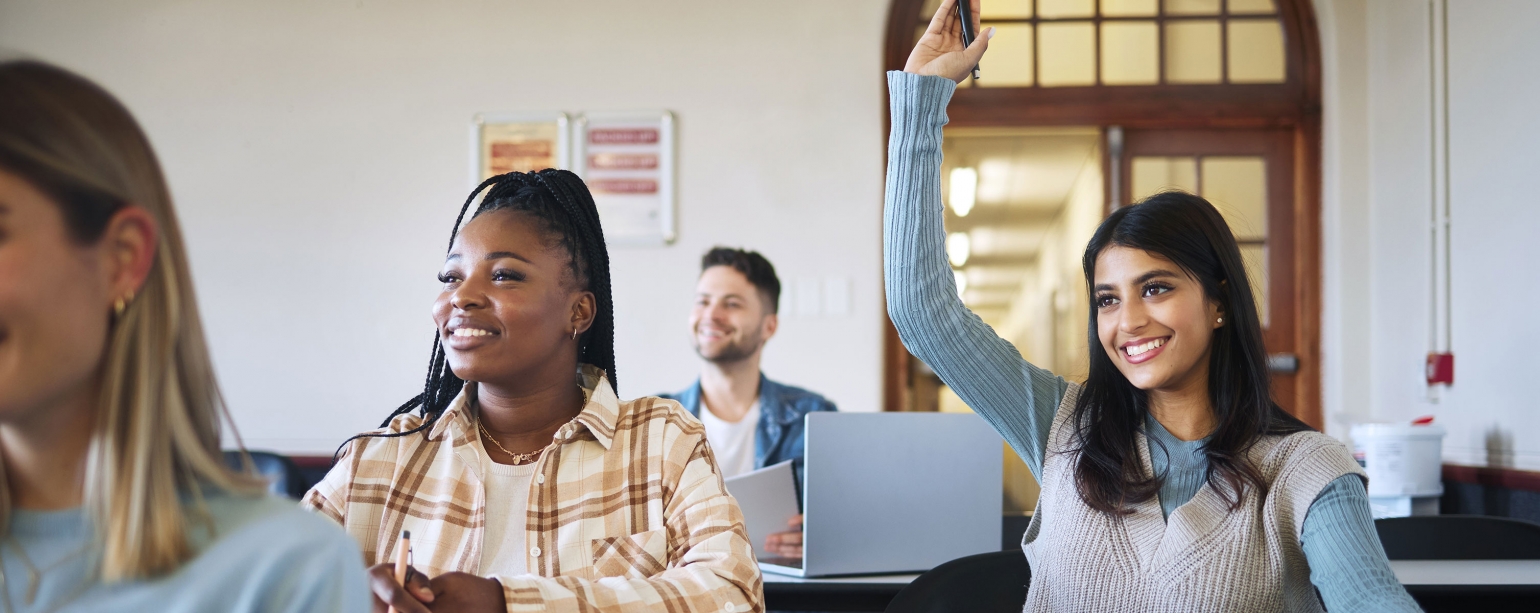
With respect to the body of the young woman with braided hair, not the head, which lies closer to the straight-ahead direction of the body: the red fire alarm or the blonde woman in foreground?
the blonde woman in foreground

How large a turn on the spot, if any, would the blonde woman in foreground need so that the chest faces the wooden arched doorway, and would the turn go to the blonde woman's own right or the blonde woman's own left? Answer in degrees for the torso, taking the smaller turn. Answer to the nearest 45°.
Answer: approximately 180°

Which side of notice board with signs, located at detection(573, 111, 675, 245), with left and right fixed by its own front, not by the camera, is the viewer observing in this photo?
front

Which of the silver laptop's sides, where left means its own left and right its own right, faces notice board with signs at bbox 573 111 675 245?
front

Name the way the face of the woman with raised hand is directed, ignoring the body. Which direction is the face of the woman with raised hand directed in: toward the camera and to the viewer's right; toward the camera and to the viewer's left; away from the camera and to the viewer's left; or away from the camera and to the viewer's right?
toward the camera and to the viewer's left

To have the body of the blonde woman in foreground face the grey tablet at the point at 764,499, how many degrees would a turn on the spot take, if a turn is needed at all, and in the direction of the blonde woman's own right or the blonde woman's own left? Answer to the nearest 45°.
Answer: approximately 180°

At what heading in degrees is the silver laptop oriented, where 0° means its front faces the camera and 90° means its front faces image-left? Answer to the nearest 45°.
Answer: approximately 135°

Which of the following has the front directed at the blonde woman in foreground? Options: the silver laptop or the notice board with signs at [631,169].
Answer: the notice board with signs

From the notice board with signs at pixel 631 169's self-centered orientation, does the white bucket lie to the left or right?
on its left

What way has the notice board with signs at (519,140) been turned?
toward the camera

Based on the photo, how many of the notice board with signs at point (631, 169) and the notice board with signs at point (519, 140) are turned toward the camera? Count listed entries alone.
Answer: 2

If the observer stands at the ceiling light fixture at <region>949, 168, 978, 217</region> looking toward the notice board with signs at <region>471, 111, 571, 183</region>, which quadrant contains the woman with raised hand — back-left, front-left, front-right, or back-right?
front-left
